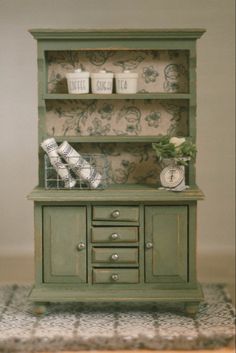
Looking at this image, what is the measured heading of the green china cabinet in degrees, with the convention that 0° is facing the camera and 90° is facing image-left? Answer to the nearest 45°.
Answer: approximately 0°

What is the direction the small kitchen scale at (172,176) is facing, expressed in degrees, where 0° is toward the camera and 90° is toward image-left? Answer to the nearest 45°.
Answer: approximately 0°
